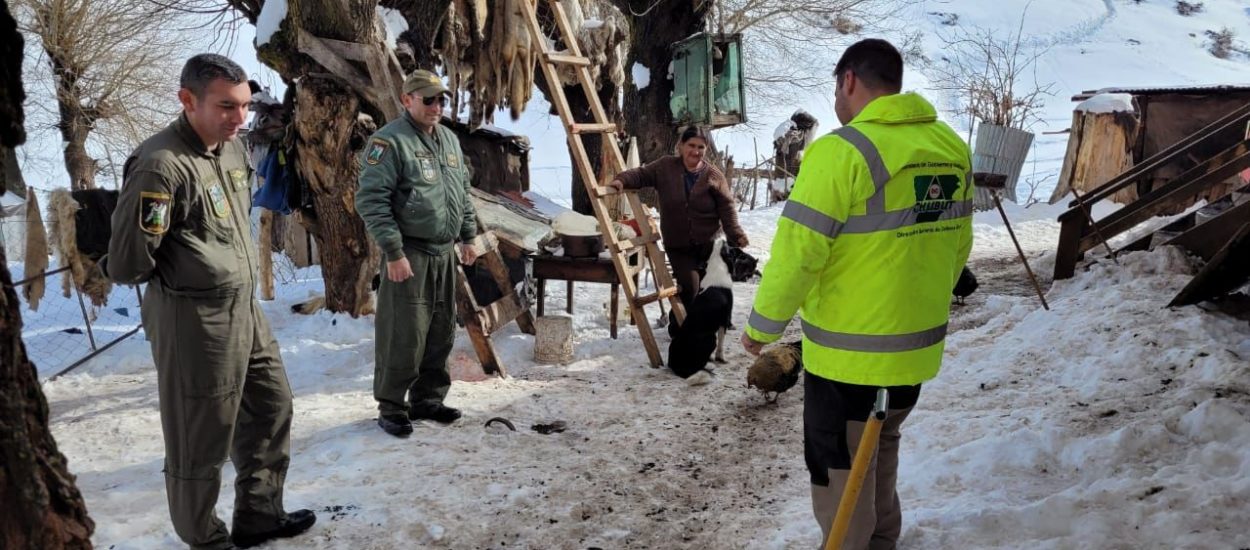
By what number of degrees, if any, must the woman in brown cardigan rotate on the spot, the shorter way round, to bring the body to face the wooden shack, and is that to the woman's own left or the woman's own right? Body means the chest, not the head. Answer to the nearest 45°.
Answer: approximately 135° to the woman's own left

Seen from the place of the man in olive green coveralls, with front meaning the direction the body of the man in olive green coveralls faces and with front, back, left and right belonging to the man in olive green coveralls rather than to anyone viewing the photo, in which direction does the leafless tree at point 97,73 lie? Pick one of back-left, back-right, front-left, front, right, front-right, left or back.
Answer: back-left

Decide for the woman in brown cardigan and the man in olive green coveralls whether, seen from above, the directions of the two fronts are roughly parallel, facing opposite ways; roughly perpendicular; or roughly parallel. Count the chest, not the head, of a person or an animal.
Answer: roughly perpendicular

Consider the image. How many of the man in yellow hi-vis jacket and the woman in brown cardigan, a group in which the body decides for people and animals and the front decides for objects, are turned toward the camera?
1

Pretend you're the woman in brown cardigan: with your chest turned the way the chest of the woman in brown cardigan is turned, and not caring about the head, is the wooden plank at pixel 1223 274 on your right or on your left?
on your left

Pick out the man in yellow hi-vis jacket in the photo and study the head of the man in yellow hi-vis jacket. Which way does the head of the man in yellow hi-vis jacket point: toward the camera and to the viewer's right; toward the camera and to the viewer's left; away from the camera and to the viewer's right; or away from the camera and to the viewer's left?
away from the camera and to the viewer's left

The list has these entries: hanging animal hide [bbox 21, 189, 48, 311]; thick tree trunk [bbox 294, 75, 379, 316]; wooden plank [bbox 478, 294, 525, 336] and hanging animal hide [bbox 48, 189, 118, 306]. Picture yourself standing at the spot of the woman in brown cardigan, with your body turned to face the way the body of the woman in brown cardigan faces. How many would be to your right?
4

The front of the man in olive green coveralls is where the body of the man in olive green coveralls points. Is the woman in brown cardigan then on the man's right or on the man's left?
on the man's left

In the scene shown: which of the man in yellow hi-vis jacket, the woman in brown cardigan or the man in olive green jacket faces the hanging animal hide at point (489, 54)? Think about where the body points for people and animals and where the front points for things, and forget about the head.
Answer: the man in yellow hi-vis jacket

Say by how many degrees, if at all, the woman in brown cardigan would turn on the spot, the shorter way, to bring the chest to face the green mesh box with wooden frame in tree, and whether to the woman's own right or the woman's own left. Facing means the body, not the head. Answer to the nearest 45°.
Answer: approximately 180°
